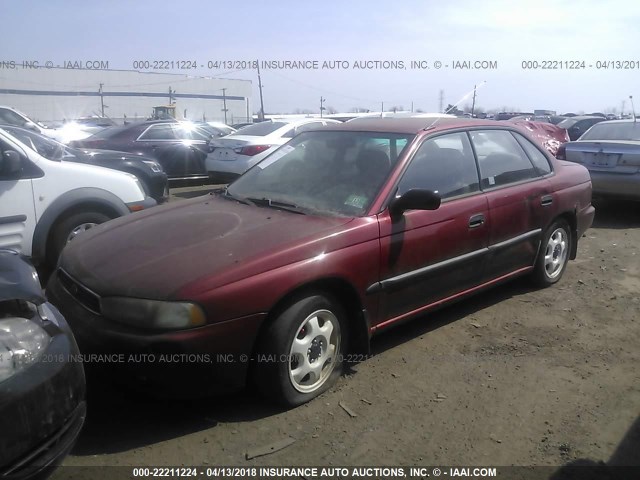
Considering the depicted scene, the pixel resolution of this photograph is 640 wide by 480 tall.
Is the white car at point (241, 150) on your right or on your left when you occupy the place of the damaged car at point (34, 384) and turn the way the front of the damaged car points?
on your left

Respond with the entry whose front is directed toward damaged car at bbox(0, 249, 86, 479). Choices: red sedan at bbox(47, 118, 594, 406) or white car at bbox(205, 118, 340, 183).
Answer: the red sedan

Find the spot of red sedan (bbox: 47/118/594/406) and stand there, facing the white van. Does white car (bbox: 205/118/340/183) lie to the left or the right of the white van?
right

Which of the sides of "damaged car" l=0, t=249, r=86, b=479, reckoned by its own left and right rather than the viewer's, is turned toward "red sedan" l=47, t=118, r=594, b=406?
left

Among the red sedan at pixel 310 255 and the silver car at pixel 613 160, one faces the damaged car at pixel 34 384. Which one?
the red sedan

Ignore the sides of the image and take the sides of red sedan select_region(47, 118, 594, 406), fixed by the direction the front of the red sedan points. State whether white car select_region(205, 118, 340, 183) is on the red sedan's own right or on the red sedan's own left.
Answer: on the red sedan's own right

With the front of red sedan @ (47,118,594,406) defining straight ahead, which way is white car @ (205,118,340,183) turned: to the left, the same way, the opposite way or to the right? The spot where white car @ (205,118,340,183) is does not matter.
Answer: the opposite way

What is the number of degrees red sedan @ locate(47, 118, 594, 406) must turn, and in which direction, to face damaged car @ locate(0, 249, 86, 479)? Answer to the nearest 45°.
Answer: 0° — it already faces it

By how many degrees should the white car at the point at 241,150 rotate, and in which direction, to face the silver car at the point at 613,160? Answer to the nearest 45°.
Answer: approximately 90° to its right

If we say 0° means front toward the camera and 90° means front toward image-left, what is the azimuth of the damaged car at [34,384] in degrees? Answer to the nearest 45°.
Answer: approximately 315°
